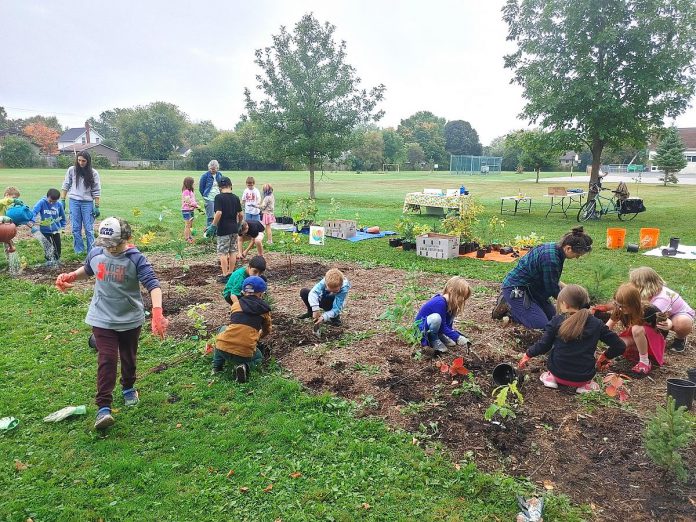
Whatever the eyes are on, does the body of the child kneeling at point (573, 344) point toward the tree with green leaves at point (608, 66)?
yes

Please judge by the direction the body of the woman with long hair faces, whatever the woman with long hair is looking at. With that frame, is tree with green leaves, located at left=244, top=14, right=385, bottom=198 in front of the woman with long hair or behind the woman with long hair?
behind

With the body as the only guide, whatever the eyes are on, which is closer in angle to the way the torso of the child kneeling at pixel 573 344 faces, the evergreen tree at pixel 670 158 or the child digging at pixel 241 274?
the evergreen tree

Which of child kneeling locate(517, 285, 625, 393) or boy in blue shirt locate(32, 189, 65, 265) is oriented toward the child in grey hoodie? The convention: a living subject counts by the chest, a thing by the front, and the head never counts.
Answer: the boy in blue shirt

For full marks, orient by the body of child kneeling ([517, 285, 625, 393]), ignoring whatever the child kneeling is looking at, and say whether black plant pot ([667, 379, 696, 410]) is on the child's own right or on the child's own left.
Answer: on the child's own right

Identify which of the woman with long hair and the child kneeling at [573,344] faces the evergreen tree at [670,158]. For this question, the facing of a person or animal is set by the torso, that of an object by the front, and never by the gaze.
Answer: the child kneeling

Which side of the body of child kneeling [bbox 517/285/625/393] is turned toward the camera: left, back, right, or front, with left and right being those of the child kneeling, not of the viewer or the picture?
back
